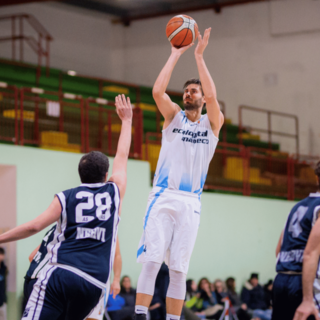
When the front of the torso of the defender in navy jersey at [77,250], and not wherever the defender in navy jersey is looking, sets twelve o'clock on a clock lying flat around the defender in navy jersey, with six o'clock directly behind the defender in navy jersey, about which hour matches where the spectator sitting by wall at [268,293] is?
The spectator sitting by wall is roughly at 1 o'clock from the defender in navy jersey.

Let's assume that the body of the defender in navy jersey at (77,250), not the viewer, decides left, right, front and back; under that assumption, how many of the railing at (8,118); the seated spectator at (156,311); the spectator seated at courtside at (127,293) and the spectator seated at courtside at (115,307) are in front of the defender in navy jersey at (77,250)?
4

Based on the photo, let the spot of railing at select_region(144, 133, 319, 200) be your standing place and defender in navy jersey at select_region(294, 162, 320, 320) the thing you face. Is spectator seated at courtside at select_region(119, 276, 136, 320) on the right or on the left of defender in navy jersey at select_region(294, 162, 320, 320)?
right

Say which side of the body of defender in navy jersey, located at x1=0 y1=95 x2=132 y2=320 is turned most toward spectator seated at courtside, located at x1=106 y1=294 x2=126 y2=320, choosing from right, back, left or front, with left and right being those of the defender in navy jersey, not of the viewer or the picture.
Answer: front

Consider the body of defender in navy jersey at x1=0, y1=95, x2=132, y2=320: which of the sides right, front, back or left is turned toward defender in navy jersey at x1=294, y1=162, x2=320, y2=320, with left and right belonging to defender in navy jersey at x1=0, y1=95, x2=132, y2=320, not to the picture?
right

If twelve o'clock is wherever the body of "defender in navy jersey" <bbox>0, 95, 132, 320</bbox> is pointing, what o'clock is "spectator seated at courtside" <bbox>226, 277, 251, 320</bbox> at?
The spectator seated at courtside is roughly at 1 o'clock from the defender in navy jersey.

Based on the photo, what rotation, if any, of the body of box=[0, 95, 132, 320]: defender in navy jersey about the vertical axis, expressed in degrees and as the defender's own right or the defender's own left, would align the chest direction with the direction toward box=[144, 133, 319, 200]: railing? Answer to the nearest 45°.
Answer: approximately 45° to the defender's own right

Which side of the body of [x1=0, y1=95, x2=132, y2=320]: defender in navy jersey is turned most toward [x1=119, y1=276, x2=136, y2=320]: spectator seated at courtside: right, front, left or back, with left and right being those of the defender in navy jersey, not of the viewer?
front

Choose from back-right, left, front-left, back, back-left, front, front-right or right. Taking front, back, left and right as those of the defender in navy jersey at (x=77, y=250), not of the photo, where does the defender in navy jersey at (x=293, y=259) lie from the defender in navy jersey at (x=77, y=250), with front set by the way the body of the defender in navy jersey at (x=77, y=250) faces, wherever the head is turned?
right

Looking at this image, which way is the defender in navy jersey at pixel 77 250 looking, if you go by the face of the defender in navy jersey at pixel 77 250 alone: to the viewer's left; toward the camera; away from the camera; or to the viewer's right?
away from the camera

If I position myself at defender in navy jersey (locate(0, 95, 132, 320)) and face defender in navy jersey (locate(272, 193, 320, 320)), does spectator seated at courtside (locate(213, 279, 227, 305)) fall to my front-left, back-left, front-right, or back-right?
front-left

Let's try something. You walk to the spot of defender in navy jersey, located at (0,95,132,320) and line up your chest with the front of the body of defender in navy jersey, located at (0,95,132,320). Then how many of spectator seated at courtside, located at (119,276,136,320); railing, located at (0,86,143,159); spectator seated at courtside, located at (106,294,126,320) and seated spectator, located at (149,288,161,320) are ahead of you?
4

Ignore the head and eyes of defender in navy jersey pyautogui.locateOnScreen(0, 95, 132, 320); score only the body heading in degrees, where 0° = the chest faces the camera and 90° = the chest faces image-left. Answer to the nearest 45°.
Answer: approximately 180°

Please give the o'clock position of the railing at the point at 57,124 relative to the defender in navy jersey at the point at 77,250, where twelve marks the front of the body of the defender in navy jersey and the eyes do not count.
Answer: The railing is roughly at 12 o'clock from the defender in navy jersey.

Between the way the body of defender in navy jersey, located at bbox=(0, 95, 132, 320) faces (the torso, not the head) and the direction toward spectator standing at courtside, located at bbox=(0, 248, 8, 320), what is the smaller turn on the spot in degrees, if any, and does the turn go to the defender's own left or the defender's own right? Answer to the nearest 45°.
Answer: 0° — they already face them

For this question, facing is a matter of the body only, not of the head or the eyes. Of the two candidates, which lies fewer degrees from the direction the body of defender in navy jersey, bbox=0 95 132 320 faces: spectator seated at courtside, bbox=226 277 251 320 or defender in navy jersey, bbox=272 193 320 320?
the spectator seated at courtside

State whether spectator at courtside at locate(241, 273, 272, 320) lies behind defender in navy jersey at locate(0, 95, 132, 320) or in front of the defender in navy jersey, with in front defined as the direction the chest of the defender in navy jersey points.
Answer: in front
